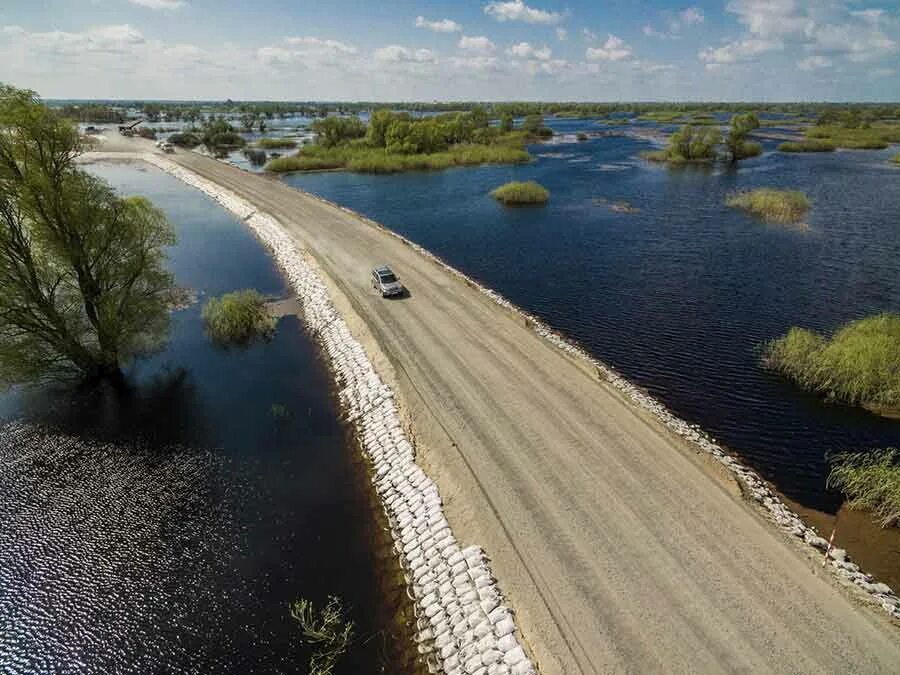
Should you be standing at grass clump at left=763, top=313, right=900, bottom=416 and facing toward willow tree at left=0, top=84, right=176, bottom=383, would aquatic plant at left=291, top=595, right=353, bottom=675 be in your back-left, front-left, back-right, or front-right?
front-left

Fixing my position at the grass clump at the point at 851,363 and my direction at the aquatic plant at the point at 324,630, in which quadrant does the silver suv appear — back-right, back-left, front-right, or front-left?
front-right

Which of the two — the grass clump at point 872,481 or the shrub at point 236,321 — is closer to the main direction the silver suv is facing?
the grass clump

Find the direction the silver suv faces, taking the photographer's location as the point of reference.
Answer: facing the viewer and to the right of the viewer

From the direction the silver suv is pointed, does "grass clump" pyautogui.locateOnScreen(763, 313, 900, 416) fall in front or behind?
in front

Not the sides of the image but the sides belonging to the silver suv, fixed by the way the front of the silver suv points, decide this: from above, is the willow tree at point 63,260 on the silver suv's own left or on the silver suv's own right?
on the silver suv's own right

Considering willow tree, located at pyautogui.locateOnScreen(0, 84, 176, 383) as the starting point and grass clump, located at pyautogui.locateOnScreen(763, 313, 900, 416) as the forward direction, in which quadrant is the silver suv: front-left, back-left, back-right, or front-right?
front-left

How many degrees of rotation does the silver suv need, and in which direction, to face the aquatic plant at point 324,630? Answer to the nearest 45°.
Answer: approximately 45° to its right

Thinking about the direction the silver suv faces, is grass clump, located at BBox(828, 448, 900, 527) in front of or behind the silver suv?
in front

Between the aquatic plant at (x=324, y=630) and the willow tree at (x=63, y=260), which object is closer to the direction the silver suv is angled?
the aquatic plant

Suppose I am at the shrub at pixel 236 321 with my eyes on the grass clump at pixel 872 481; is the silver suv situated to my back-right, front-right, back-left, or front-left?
front-left

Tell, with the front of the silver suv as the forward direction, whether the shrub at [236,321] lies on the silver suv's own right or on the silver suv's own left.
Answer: on the silver suv's own right

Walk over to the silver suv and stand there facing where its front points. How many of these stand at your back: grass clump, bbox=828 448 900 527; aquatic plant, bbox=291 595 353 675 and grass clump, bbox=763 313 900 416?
0
